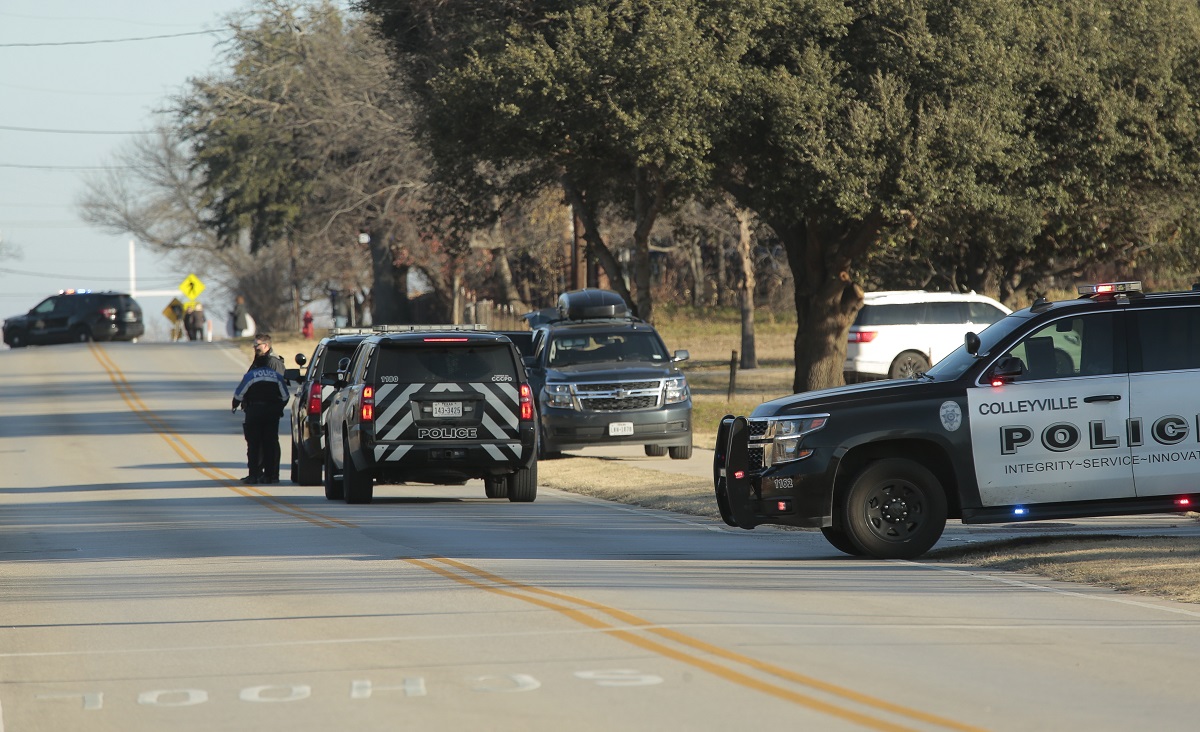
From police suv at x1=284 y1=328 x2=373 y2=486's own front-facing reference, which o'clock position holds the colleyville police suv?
The colleyville police suv is roughly at 5 o'clock from the police suv.

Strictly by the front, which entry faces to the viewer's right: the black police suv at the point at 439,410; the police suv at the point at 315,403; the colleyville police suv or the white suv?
the white suv

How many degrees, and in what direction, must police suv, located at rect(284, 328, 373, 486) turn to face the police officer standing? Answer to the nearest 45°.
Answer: approximately 90° to its left

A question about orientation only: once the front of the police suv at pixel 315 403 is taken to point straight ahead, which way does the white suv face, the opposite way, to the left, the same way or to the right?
to the right

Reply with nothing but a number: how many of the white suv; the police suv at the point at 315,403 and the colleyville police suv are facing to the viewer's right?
1

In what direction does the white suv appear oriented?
to the viewer's right

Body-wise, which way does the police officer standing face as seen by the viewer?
away from the camera

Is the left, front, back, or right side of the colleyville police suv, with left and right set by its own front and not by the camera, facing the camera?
left

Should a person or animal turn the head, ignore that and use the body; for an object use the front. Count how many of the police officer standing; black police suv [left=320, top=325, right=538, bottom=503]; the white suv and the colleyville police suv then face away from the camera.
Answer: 2

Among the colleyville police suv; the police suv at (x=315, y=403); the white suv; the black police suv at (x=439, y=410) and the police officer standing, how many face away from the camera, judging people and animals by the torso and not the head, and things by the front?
3

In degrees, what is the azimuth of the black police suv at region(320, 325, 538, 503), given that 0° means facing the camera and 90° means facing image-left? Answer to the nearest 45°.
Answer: approximately 180°

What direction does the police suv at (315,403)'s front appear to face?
away from the camera

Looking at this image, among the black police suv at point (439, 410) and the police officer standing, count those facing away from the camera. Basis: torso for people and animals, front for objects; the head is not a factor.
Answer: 2

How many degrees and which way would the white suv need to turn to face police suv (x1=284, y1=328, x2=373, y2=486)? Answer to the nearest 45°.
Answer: approximately 135° to its right

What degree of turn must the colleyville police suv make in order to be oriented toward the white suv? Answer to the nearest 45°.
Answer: approximately 90° to its right
